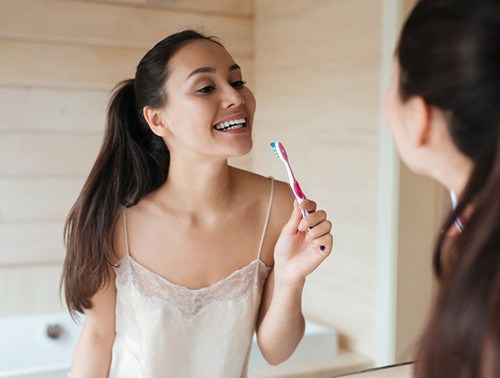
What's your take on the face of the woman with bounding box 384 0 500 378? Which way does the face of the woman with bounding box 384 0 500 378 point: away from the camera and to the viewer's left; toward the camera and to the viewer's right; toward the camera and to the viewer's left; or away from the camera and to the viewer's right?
away from the camera and to the viewer's left

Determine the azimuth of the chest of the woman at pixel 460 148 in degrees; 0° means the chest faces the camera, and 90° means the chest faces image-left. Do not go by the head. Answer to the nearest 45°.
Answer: approximately 135°
